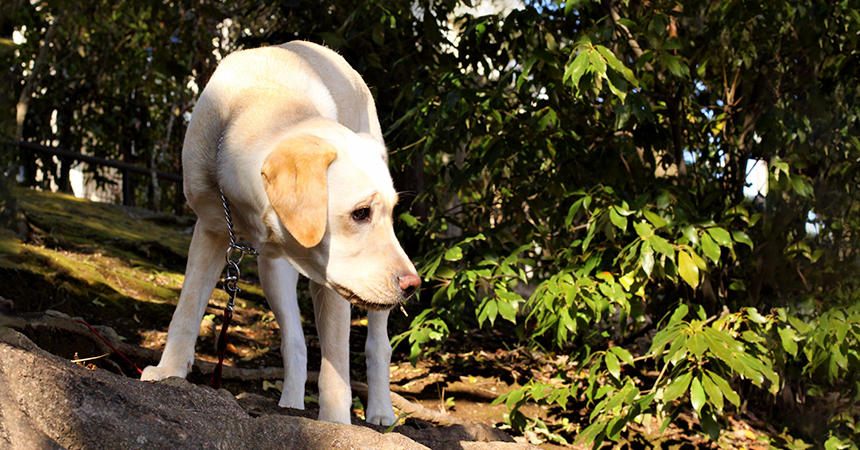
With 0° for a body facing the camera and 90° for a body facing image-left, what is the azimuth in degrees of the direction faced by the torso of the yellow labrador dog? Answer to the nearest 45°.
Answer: approximately 315°
